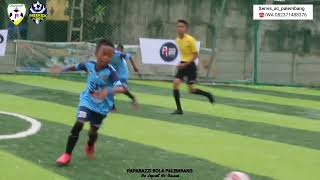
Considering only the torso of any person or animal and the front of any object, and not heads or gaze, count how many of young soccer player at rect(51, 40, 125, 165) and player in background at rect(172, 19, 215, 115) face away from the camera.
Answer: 0

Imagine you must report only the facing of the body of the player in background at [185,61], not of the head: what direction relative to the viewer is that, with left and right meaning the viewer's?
facing the viewer and to the left of the viewer

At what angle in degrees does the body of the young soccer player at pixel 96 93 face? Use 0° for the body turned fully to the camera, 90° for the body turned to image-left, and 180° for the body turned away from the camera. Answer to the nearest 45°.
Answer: approximately 0°

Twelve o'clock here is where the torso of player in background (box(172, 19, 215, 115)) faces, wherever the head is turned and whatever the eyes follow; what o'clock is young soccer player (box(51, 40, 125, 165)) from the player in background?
The young soccer player is roughly at 11 o'clock from the player in background.

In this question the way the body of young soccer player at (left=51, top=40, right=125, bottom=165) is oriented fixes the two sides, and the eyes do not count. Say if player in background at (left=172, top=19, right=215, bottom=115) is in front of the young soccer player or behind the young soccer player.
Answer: behind
